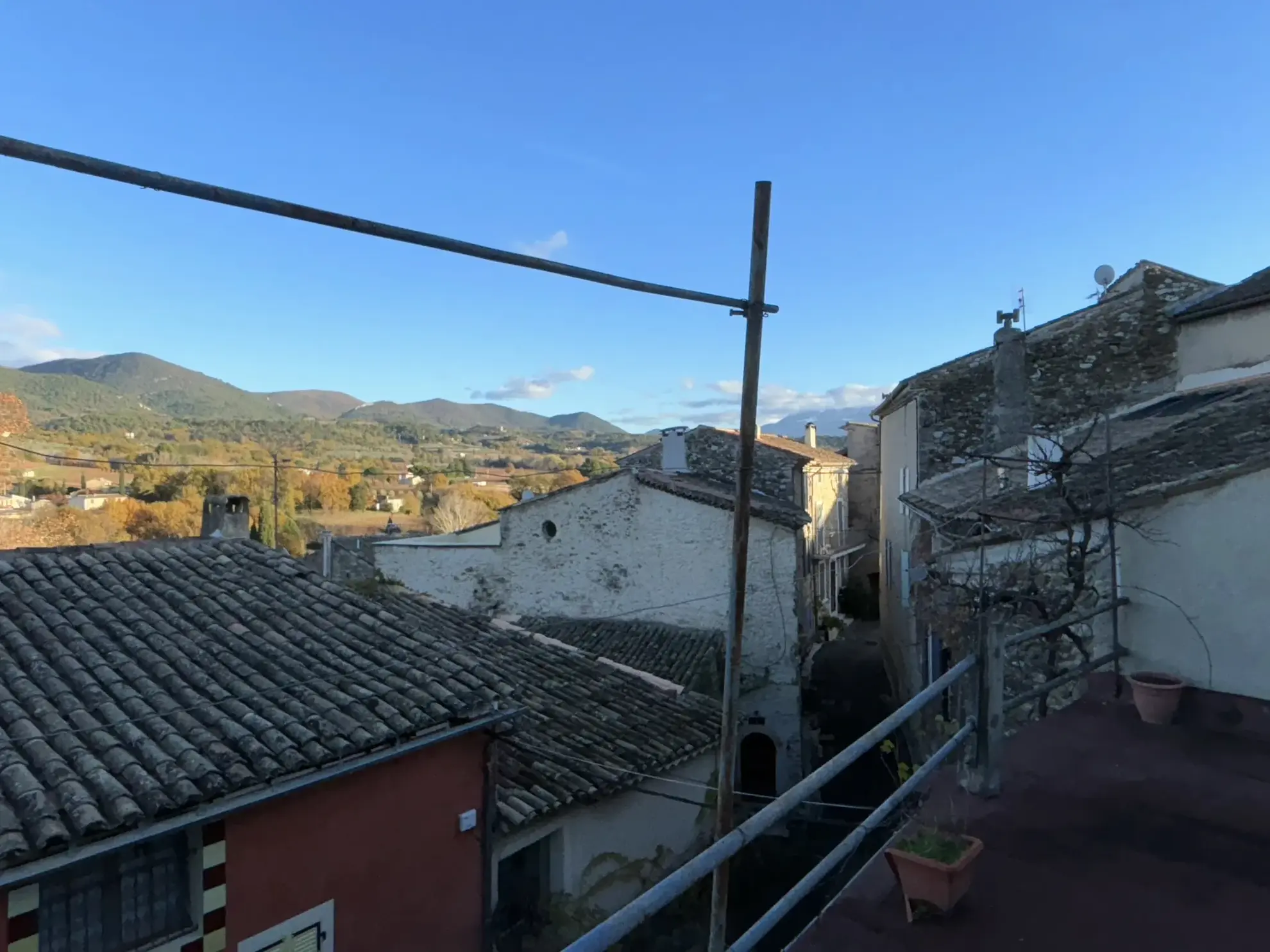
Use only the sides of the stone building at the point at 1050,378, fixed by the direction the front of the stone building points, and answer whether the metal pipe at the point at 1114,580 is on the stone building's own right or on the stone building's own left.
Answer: on the stone building's own left

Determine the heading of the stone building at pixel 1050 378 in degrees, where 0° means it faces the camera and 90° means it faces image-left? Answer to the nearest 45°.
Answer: approximately 90°

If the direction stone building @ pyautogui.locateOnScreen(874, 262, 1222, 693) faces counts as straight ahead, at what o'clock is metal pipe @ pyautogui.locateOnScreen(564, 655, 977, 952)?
The metal pipe is roughly at 9 o'clock from the stone building.

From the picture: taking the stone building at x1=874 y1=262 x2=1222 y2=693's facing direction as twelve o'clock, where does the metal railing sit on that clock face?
The metal railing is roughly at 9 o'clock from the stone building.

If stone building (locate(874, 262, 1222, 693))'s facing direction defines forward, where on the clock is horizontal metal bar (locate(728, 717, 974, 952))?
The horizontal metal bar is roughly at 9 o'clock from the stone building.

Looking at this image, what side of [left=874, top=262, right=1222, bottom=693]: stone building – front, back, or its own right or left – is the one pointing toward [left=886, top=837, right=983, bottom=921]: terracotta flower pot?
left

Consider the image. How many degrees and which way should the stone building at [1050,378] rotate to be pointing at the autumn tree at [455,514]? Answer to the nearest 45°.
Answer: approximately 45° to its right

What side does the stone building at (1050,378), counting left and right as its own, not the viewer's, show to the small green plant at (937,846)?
left
